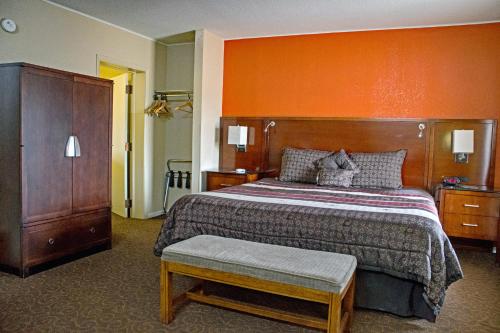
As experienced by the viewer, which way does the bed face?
facing the viewer and to the left of the viewer

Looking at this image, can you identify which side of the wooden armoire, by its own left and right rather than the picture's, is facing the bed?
front

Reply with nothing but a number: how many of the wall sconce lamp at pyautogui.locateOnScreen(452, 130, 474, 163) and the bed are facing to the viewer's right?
0

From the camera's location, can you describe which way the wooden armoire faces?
facing the viewer and to the right of the viewer

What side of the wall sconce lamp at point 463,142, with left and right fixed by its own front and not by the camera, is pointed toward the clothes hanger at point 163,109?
right

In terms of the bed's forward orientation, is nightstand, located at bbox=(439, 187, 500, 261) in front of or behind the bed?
behind

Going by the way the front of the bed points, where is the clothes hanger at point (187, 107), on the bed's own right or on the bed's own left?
on the bed's own right

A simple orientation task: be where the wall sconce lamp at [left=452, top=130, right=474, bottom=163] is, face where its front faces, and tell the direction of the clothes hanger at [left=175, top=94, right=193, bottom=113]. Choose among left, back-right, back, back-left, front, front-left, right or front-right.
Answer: right

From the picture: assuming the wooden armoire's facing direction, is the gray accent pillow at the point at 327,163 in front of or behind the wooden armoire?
in front

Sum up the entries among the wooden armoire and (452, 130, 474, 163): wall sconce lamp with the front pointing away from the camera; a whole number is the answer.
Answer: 0

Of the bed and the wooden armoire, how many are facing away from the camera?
0

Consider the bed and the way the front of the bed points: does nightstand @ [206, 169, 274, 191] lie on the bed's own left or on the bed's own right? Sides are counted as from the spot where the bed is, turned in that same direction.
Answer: on the bed's own right

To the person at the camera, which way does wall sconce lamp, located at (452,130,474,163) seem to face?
facing the viewer

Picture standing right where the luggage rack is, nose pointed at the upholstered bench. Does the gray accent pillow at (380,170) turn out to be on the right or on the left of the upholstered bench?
left

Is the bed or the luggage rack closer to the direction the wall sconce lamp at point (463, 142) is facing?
the bed
